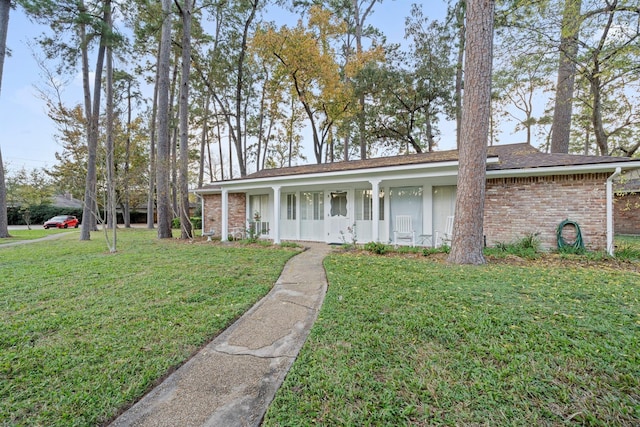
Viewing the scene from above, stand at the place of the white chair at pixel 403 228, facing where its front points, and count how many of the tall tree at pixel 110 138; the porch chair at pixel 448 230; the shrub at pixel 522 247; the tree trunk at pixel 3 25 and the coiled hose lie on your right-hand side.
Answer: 2

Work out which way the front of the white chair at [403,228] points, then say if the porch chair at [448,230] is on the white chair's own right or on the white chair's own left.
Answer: on the white chair's own left

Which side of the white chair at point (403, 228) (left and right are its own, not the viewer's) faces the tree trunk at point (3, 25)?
right

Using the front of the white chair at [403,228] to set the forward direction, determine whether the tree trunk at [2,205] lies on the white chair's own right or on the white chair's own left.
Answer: on the white chair's own right

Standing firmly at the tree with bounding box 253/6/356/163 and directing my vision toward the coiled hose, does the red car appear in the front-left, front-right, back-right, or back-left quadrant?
back-right

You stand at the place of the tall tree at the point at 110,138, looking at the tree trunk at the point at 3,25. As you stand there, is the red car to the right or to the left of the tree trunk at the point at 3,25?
right

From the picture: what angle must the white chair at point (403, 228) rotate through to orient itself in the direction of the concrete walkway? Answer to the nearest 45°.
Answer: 0° — it already faces it

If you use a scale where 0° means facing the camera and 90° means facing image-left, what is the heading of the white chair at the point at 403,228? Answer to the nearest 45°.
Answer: approximately 0°
